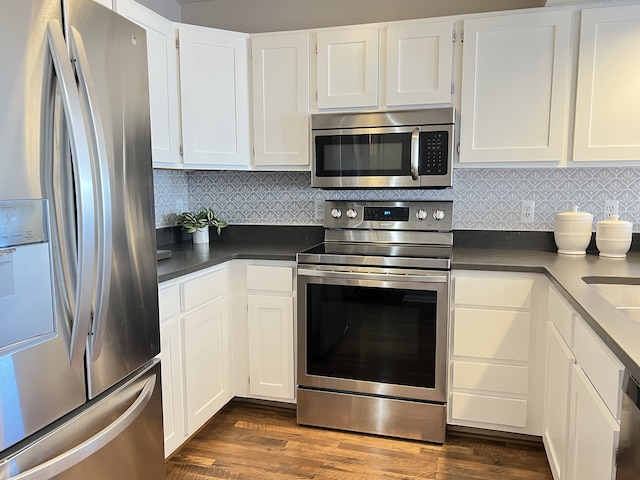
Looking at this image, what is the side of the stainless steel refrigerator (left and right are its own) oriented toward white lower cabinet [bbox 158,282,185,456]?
left

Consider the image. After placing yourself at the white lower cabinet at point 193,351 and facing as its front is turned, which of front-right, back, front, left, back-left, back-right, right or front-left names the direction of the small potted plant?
back-left

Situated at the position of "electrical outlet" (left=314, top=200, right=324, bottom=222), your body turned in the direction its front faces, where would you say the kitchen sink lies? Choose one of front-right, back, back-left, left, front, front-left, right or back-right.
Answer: front-left

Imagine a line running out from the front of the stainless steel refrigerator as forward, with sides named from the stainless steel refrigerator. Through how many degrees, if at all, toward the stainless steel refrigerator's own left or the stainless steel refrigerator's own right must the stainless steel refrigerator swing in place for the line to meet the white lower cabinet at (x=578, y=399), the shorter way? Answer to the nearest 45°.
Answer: approximately 45° to the stainless steel refrigerator's own left

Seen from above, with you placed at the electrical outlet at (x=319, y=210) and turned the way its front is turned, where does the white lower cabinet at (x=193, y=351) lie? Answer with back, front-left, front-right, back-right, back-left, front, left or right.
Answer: front-right

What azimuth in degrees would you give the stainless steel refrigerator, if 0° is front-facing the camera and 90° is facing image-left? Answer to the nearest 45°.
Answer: approximately 315°

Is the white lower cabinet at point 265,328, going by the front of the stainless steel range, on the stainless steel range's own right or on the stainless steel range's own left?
on the stainless steel range's own right

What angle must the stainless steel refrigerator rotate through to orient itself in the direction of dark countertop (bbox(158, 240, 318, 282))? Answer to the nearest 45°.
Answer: approximately 90° to its left

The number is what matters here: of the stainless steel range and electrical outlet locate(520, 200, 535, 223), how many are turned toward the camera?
2

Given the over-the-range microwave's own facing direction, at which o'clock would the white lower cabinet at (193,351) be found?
The white lower cabinet is roughly at 2 o'clock from the over-the-range microwave.

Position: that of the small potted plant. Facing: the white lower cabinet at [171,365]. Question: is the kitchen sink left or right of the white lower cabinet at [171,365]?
left

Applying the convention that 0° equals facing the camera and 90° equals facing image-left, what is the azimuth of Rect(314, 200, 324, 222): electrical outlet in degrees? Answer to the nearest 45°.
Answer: approximately 0°
